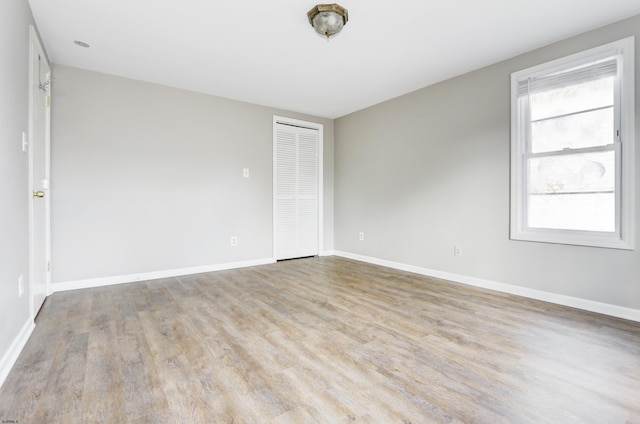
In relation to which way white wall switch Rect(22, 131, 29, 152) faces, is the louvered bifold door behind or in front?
in front

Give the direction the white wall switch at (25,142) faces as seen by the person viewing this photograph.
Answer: facing to the right of the viewer

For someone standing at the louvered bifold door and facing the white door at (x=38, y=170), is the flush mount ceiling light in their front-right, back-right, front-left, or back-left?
front-left

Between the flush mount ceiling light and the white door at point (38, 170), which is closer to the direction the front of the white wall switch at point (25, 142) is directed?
the flush mount ceiling light

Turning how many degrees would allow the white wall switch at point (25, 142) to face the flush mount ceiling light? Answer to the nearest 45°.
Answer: approximately 45° to its right

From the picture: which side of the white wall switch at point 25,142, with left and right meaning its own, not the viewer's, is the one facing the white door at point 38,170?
left

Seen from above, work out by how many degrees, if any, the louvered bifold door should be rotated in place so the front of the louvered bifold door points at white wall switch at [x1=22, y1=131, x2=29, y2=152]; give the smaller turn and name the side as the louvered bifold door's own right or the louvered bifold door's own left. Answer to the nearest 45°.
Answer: approximately 90° to the louvered bifold door's own right

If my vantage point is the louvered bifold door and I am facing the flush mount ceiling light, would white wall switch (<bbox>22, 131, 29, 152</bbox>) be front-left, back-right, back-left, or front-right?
front-right

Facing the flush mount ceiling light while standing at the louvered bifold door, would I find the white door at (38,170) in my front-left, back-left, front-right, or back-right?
front-right

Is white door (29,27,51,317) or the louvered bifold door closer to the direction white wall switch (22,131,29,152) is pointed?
the louvered bifold door

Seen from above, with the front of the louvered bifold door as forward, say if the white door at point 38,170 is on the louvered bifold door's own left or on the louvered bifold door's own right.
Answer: on the louvered bifold door's own right

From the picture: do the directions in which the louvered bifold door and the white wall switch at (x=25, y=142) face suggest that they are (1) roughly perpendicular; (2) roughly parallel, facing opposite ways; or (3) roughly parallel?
roughly perpendicular

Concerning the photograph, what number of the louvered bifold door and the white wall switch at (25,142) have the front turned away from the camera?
0

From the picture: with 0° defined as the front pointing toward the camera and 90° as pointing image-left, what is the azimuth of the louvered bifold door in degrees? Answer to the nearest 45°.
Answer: approximately 315°

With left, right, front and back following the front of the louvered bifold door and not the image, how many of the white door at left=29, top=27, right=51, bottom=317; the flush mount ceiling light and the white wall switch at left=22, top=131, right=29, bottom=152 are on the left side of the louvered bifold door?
0
